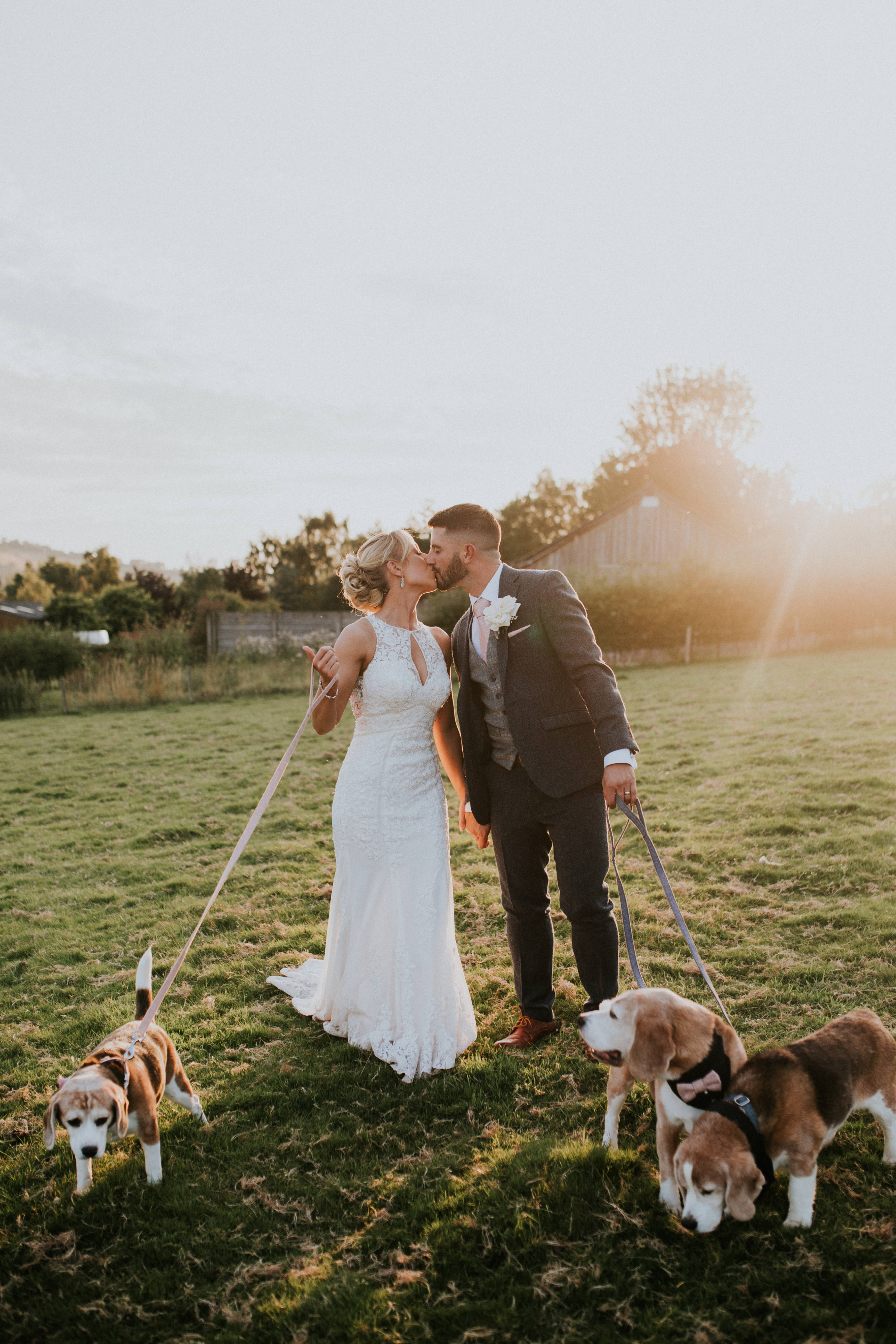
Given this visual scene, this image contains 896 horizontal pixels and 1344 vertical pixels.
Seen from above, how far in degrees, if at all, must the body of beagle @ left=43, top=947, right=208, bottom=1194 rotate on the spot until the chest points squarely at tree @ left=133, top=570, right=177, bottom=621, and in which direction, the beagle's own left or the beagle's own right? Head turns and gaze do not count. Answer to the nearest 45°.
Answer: approximately 135° to the beagle's own right

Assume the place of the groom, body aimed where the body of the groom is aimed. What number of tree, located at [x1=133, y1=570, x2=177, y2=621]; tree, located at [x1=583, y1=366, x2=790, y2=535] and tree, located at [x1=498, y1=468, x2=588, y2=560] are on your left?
0

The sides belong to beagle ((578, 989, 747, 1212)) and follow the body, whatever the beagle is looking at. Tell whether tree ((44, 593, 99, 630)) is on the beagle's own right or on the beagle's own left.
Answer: on the beagle's own right

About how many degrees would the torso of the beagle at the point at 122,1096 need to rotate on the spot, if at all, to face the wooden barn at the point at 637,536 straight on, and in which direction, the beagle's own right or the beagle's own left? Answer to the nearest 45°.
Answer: approximately 180°

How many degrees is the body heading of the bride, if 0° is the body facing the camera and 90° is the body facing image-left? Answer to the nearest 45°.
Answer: approximately 315°

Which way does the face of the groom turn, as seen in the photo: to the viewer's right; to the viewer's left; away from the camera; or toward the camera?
to the viewer's left

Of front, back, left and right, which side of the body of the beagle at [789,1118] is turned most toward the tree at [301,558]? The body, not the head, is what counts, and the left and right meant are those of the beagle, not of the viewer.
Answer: right

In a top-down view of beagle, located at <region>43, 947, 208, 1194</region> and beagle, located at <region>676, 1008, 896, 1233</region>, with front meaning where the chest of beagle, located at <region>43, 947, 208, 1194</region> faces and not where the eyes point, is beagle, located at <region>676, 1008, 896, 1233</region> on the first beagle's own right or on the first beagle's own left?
on the first beagle's own left

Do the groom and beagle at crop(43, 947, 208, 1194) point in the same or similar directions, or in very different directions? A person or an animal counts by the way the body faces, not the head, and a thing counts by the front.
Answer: same or similar directions

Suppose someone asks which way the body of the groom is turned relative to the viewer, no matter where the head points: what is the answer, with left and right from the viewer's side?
facing the viewer and to the left of the viewer

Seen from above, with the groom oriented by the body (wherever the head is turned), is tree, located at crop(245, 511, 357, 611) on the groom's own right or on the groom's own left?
on the groom's own right

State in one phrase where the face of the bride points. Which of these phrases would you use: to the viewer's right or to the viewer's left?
to the viewer's right

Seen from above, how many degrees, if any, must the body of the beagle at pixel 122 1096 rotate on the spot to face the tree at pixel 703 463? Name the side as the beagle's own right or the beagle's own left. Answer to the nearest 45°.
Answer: approximately 180°

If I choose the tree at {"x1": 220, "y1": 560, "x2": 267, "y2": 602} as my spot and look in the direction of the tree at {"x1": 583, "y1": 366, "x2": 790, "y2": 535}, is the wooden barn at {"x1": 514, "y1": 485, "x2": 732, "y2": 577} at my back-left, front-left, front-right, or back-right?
front-right
